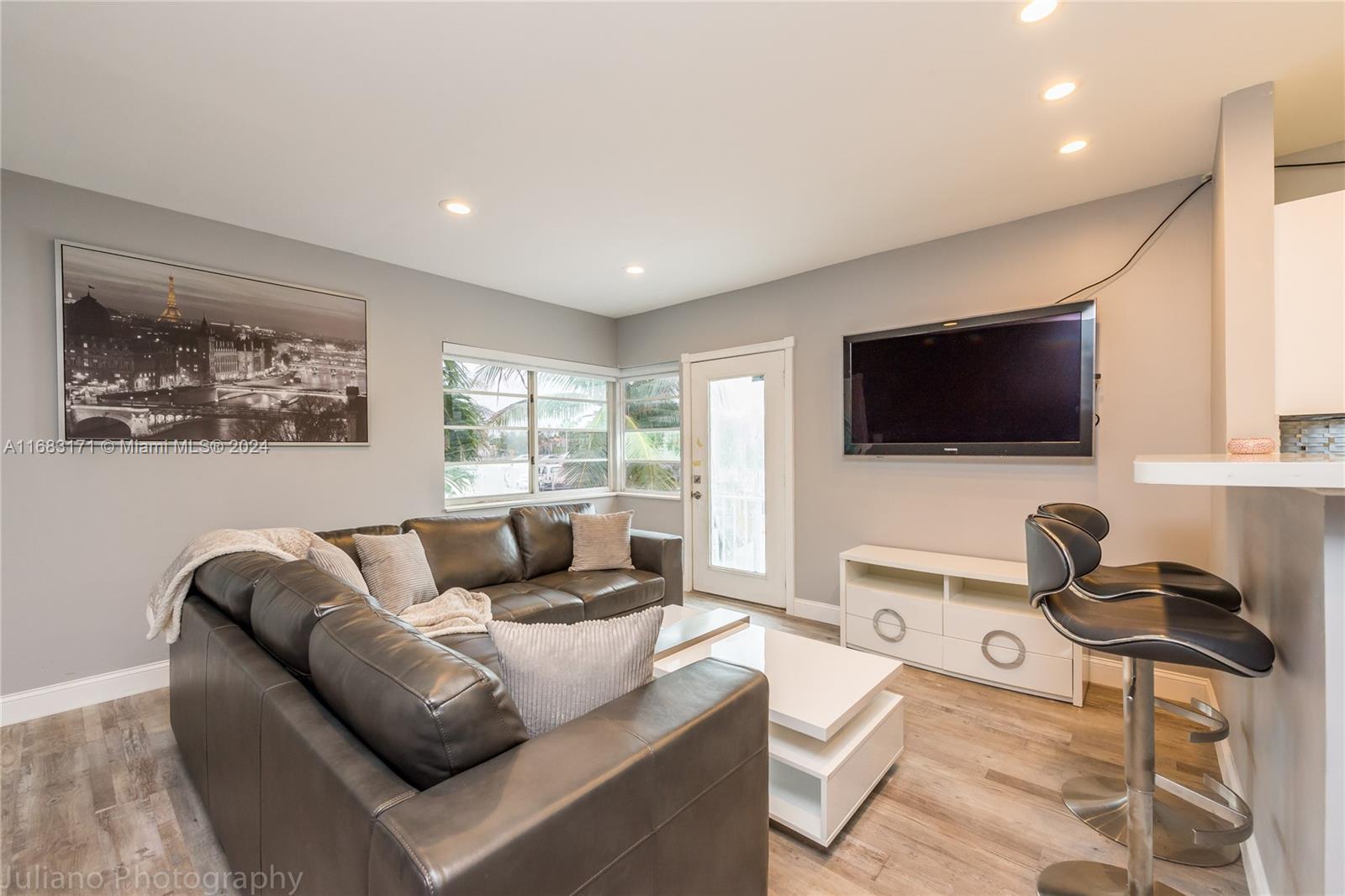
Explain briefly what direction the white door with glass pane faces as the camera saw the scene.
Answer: facing the viewer and to the left of the viewer

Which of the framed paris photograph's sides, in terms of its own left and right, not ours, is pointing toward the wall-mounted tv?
front

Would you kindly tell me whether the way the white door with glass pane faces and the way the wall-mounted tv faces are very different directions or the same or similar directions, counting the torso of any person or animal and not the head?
same or similar directions

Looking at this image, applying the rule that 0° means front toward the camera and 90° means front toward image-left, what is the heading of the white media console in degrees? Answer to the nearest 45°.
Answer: approximately 45°

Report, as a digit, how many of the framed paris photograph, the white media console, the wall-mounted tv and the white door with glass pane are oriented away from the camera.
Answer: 0

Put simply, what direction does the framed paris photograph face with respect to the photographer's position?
facing the viewer and to the right of the viewer

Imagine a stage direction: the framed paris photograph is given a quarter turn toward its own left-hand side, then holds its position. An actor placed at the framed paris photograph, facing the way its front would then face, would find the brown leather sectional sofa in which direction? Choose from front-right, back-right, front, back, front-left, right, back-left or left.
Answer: back-right

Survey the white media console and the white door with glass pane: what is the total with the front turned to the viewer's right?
0

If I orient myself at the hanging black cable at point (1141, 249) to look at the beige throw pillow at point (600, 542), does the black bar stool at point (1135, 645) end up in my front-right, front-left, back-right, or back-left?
front-left

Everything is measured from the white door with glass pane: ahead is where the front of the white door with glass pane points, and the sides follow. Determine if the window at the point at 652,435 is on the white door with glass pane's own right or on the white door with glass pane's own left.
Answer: on the white door with glass pane's own right

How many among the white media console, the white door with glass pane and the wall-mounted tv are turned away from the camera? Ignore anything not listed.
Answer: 0

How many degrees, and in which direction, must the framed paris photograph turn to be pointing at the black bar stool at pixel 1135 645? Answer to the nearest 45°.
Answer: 0° — it already faces it

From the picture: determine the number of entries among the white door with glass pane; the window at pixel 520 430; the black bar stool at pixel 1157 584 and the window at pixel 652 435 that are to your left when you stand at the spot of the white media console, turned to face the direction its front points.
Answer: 1
